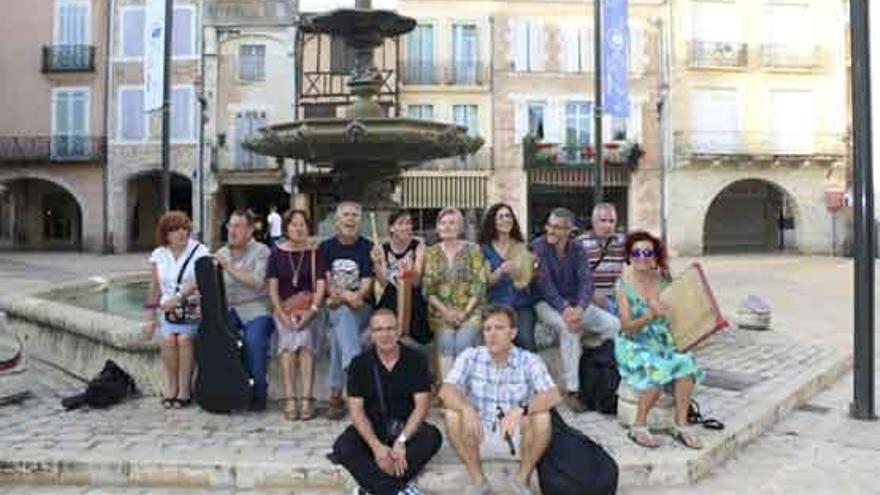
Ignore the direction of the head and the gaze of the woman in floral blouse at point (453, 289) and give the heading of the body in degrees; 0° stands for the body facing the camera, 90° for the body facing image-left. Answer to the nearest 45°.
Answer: approximately 0°

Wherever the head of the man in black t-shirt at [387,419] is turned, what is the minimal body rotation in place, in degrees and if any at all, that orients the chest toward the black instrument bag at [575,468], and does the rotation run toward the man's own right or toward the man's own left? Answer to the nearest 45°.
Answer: approximately 90° to the man's own left

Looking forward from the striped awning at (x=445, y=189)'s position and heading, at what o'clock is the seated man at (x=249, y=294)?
The seated man is roughly at 12 o'clock from the striped awning.

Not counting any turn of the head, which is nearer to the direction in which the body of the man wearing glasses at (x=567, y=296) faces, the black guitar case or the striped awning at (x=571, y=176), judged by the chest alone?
the black guitar case

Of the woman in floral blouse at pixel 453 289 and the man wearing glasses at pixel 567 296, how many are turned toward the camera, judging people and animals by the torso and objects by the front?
2

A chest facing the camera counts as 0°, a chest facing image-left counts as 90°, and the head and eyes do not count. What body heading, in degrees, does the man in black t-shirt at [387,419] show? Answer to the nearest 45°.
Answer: approximately 0°
